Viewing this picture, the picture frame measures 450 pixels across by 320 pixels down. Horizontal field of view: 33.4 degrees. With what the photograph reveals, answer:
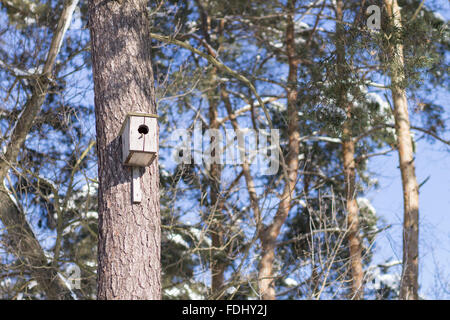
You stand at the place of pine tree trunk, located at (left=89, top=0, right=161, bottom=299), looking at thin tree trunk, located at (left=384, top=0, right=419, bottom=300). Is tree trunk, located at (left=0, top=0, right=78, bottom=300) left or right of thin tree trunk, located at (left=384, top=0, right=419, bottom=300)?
left

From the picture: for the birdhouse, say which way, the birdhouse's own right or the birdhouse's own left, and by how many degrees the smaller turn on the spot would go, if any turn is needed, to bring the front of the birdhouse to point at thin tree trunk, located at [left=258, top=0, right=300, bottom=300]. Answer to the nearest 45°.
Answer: approximately 180°

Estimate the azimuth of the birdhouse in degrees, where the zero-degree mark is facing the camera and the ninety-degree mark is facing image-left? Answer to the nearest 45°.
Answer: approximately 0°

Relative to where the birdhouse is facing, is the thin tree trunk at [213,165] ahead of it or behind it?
behind

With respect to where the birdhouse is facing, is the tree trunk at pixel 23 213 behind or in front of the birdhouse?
behind

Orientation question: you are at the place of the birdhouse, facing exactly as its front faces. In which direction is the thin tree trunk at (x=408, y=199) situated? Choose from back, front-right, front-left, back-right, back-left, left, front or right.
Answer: back-left
